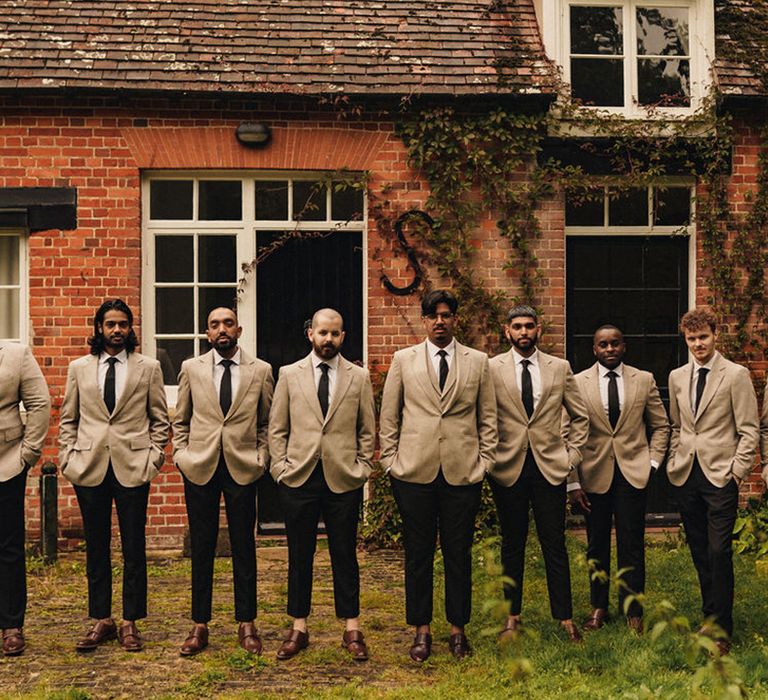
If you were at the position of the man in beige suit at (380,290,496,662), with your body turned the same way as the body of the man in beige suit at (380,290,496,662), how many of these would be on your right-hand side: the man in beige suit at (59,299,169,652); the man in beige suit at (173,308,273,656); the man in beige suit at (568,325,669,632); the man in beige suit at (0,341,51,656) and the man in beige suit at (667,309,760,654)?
3

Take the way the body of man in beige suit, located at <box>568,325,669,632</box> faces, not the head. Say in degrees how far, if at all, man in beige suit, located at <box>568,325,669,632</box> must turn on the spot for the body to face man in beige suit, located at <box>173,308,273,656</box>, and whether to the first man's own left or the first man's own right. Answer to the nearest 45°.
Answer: approximately 90° to the first man's own right

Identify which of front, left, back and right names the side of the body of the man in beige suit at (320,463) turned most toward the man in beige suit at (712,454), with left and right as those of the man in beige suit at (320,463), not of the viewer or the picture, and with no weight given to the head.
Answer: left

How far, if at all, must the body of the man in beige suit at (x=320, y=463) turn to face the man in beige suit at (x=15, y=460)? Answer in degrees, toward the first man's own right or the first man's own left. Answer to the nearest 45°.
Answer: approximately 90° to the first man's own right
